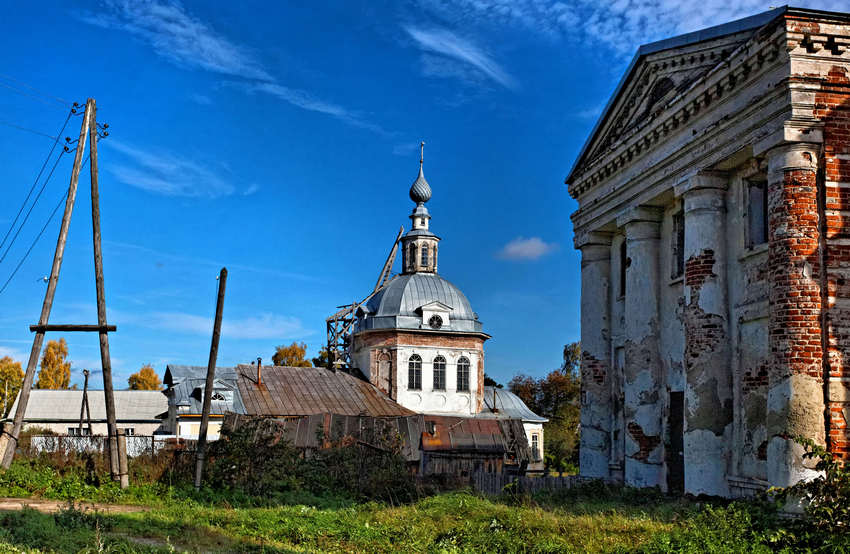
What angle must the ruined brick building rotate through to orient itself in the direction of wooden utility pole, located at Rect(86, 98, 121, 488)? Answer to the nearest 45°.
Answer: approximately 45° to its right

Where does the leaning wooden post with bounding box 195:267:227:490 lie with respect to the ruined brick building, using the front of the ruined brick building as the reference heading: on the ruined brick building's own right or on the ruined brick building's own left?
on the ruined brick building's own right

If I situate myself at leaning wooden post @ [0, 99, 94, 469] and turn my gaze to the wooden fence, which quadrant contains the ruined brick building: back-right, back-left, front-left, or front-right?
front-right

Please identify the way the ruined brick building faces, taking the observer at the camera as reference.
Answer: facing the viewer and to the left of the viewer

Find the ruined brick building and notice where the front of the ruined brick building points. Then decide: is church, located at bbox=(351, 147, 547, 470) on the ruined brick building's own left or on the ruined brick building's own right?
on the ruined brick building's own right

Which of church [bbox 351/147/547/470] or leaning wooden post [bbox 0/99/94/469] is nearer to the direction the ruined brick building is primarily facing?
the leaning wooden post

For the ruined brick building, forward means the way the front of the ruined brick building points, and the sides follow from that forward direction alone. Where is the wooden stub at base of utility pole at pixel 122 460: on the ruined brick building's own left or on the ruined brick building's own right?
on the ruined brick building's own right

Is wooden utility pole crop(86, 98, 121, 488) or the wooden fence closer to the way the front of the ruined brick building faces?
the wooden utility pole

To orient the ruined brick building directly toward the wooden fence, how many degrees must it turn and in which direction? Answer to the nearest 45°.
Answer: approximately 90° to its right

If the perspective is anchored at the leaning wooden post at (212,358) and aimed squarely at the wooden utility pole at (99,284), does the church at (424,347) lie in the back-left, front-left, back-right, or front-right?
back-right

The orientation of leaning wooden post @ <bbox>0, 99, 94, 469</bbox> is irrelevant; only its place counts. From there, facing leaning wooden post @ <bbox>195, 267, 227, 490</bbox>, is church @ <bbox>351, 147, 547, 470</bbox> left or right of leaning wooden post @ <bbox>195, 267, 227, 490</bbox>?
left
